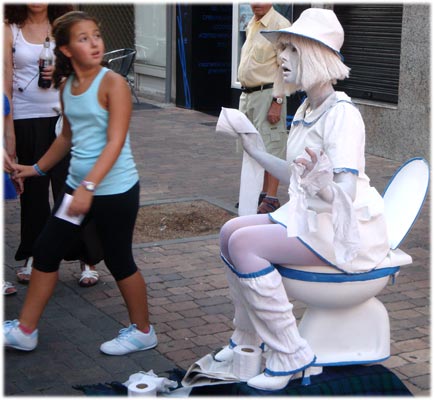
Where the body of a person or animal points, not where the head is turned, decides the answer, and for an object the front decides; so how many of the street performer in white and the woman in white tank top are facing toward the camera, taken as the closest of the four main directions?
1

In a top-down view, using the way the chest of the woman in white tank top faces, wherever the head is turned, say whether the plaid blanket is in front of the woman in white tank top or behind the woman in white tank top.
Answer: in front

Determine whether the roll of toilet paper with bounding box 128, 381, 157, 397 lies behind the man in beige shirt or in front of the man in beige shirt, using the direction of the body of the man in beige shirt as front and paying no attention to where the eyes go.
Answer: in front

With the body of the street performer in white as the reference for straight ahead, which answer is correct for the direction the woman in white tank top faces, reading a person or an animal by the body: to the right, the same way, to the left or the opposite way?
to the left

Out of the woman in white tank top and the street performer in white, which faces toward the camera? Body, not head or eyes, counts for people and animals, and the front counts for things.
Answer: the woman in white tank top

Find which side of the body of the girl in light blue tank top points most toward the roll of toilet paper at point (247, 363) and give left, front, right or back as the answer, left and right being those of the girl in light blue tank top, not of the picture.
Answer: left

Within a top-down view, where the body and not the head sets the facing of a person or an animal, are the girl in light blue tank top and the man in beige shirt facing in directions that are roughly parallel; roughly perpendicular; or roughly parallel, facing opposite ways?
roughly parallel

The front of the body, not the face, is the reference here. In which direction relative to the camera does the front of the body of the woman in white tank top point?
toward the camera

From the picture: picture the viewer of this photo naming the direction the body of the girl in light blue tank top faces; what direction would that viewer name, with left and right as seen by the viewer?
facing the viewer and to the left of the viewer

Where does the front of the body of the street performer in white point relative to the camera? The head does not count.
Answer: to the viewer's left

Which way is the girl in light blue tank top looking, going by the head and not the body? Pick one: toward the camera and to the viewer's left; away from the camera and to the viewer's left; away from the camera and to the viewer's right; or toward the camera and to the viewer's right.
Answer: toward the camera and to the viewer's right

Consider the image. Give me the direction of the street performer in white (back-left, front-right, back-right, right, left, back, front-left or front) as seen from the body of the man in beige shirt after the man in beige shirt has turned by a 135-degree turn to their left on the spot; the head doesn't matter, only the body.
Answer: right

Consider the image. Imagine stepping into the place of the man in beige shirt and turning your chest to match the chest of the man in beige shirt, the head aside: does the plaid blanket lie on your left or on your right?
on your left

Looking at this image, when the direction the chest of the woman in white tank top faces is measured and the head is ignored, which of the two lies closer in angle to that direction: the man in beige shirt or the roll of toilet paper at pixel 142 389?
the roll of toilet paper

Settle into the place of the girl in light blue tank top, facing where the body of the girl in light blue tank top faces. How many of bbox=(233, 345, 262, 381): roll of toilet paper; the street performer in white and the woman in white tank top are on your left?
2

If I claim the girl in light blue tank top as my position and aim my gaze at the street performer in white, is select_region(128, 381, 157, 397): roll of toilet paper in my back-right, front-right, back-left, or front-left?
front-right

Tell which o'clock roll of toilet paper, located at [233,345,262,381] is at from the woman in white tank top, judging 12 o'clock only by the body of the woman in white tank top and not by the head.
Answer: The roll of toilet paper is roughly at 11 o'clock from the woman in white tank top.
